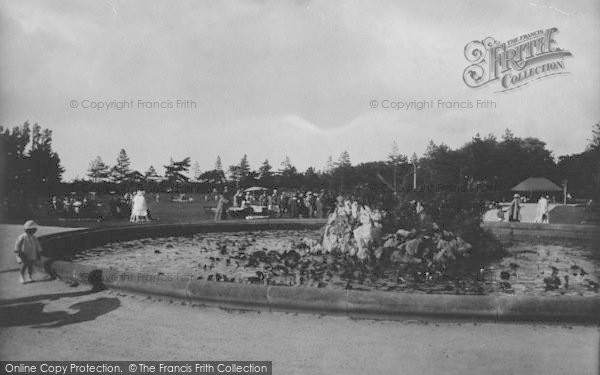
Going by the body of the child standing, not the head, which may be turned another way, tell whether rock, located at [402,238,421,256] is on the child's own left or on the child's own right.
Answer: on the child's own left

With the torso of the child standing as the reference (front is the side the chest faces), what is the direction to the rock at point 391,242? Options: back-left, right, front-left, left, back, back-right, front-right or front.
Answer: left

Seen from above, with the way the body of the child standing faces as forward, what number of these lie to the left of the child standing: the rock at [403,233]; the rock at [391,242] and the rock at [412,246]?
3

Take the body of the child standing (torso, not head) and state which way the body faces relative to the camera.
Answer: toward the camera

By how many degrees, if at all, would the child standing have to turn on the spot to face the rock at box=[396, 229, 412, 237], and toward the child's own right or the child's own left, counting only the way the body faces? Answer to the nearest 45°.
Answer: approximately 90° to the child's own left
